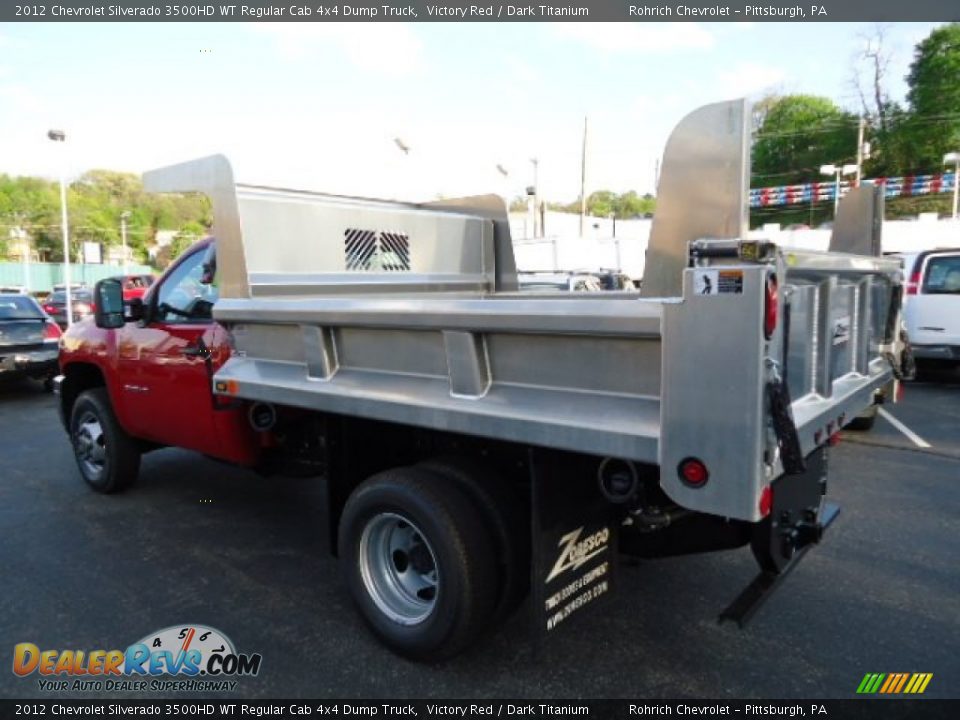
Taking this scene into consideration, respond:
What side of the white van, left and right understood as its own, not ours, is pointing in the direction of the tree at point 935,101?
front

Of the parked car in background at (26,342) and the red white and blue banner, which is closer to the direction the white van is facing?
the red white and blue banner

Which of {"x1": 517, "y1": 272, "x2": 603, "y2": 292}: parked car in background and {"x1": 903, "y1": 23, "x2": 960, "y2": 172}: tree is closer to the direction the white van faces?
the tree

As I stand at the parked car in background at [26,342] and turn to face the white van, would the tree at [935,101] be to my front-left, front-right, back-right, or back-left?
front-left

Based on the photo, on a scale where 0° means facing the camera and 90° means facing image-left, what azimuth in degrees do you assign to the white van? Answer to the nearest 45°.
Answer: approximately 180°

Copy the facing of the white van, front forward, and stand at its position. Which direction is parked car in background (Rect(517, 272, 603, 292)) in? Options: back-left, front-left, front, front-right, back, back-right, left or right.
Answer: left

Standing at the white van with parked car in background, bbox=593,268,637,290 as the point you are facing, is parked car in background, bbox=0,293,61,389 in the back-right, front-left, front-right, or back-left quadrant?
front-left
